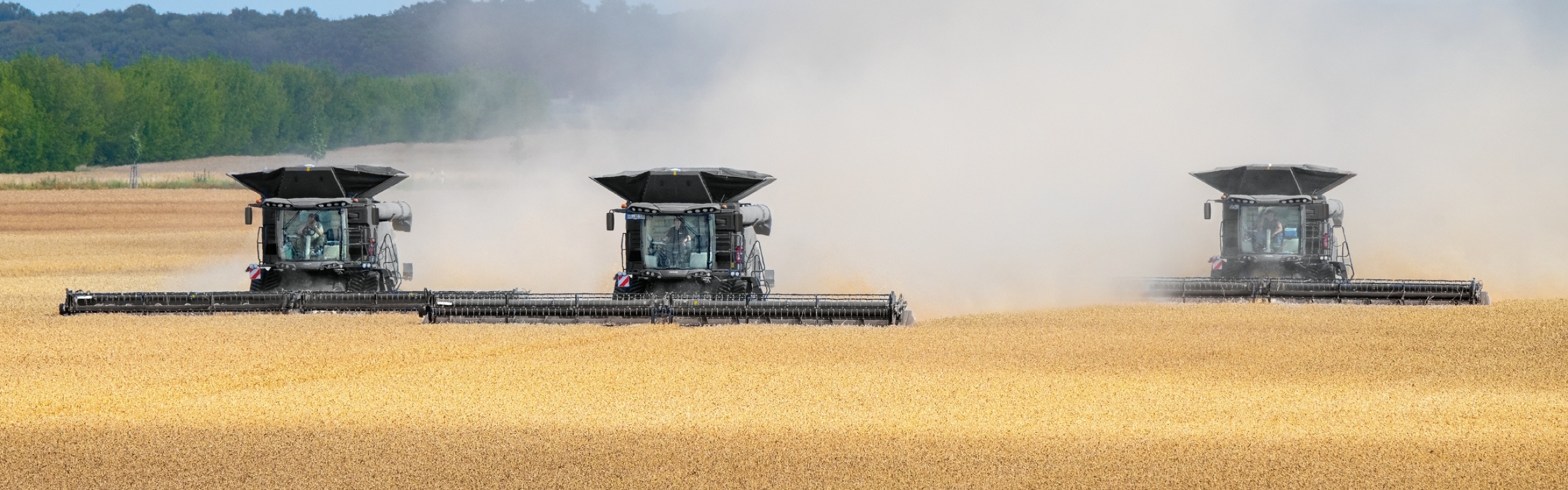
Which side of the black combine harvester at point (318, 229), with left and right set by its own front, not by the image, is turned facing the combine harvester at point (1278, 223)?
left

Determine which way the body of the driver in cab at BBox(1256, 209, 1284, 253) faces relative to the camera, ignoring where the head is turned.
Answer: toward the camera

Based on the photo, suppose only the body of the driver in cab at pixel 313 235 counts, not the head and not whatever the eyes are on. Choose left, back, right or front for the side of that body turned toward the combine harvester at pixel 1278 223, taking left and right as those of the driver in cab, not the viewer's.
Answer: left

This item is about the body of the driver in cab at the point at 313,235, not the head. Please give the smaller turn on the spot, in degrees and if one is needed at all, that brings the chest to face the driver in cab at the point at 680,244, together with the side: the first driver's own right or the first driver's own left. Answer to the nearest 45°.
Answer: approximately 45° to the first driver's own left

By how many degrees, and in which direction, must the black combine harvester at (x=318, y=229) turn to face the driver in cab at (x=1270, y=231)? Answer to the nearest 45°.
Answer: approximately 90° to its left

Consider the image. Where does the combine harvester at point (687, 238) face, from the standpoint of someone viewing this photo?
facing the viewer

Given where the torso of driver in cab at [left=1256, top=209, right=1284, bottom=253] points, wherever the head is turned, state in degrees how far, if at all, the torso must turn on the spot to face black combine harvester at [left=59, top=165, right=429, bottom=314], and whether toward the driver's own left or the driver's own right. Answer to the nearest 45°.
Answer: approximately 45° to the driver's own right

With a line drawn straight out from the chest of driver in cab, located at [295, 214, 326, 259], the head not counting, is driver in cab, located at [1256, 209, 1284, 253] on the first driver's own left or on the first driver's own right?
on the first driver's own left

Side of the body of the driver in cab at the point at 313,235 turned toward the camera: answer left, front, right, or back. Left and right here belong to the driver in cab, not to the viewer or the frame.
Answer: front

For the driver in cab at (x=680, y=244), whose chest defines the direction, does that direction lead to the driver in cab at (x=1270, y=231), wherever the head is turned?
no

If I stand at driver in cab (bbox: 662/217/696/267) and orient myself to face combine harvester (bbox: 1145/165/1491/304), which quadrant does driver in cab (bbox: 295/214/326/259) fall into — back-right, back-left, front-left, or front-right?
back-left

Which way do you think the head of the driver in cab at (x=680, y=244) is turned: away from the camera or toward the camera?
toward the camera

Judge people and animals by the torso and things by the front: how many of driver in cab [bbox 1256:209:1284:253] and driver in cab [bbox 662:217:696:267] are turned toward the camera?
2

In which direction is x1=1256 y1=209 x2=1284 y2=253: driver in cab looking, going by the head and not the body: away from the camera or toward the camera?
toward the camera

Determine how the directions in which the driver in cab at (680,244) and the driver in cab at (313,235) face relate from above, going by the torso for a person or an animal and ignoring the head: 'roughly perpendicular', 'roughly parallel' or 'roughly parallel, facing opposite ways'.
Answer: roughly parallel

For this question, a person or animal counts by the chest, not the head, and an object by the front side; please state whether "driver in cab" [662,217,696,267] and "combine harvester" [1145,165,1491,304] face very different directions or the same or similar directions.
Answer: same or similar directions

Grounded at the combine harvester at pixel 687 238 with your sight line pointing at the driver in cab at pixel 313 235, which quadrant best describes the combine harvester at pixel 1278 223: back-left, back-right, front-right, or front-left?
back-right
